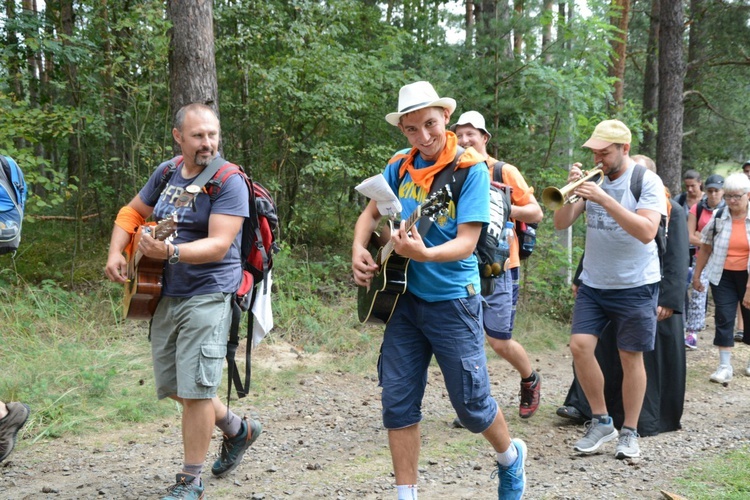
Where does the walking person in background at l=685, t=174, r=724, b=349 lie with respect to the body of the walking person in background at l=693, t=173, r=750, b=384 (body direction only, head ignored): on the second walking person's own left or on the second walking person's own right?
on the second walking person's own right

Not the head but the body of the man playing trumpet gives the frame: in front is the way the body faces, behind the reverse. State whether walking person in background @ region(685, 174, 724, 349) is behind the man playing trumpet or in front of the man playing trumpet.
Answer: behind

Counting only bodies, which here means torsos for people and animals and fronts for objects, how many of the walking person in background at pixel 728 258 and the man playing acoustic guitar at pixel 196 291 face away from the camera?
0

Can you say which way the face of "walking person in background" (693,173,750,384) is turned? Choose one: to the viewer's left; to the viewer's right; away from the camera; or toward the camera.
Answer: toward the camera

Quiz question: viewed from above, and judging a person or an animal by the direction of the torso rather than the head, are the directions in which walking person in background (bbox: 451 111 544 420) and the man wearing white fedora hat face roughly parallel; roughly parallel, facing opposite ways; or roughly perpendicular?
roughly parallel

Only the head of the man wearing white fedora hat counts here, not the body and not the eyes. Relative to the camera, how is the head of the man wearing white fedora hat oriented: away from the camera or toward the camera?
toward the camera

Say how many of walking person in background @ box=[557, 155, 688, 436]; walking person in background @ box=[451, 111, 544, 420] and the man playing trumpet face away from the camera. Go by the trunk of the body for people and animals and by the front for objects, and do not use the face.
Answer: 0

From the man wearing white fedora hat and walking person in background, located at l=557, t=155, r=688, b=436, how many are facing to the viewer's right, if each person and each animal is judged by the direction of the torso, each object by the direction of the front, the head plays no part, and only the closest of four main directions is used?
0

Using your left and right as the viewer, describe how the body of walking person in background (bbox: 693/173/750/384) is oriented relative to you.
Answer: facing the viewer and to the left of the viewer

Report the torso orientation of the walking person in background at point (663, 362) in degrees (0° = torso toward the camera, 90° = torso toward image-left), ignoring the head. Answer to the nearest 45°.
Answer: approximately 45°

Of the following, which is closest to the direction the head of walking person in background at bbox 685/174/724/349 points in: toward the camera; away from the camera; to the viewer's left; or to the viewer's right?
toward the camera

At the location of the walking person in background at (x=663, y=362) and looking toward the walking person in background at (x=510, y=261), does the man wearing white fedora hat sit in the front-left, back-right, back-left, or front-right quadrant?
front-left

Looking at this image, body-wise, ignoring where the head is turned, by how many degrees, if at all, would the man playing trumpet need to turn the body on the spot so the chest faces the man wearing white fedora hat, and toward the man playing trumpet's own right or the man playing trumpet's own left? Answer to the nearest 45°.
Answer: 0° — they already face them

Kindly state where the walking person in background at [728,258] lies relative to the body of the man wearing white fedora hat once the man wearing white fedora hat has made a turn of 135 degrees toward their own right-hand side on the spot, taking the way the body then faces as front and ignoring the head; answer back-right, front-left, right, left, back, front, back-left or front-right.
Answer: front-right

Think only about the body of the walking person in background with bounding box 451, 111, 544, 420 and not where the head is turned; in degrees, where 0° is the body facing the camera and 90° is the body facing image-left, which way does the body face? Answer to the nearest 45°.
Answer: approximately 45°
